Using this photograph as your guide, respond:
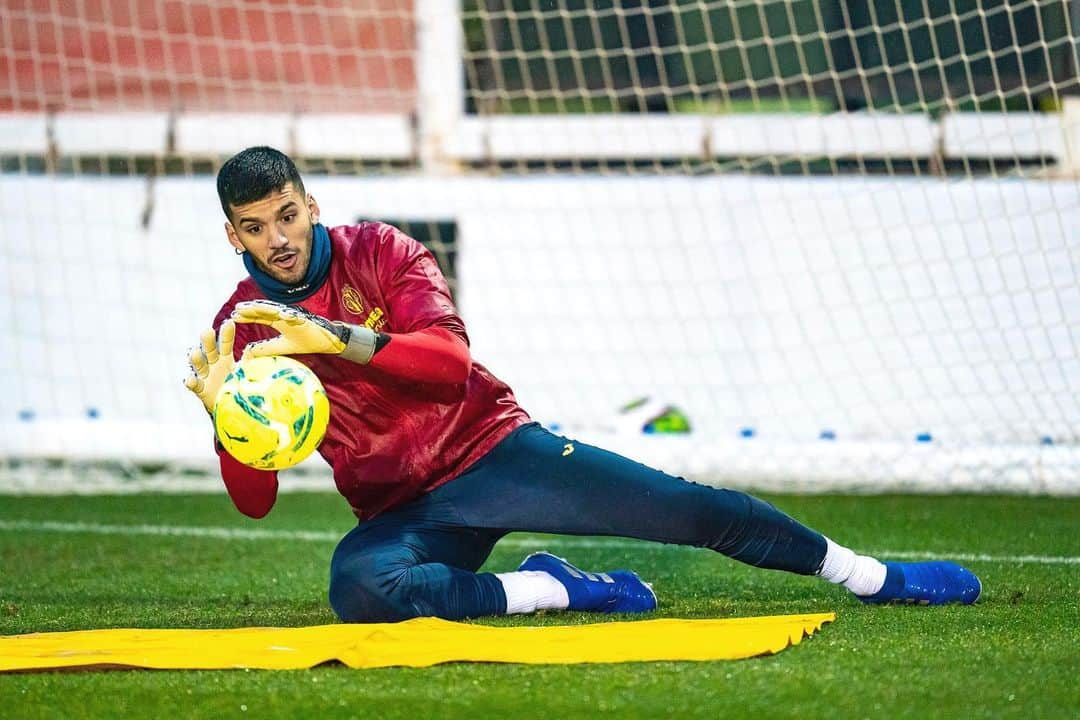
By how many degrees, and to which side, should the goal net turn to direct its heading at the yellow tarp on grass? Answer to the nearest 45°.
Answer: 0° — it already faces it

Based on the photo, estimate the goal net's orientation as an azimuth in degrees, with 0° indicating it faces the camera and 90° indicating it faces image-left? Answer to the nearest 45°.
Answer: approximately 0°

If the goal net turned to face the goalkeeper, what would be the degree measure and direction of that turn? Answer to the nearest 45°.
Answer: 0° — it already faces them
